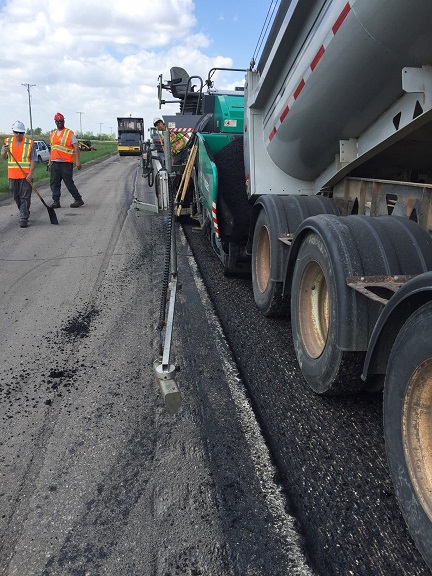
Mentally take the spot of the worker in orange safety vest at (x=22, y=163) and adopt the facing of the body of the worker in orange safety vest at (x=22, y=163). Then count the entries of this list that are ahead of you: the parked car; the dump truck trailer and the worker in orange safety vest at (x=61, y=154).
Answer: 1

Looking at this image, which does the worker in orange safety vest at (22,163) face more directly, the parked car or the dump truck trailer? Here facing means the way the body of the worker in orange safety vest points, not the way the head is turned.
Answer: the dump truck trailer

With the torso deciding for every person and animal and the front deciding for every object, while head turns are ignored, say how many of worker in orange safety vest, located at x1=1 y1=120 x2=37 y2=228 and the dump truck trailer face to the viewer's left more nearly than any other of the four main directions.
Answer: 0

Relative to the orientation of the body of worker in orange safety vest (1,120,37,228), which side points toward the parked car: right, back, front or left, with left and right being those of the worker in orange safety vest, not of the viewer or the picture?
back

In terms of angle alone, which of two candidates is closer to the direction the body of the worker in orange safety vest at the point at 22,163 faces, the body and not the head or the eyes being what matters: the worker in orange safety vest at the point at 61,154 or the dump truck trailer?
the dump truck trailer

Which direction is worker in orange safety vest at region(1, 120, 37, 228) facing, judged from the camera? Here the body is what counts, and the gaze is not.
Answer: toward the camera

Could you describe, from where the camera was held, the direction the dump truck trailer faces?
facing the viewer and to the right of the viewer
